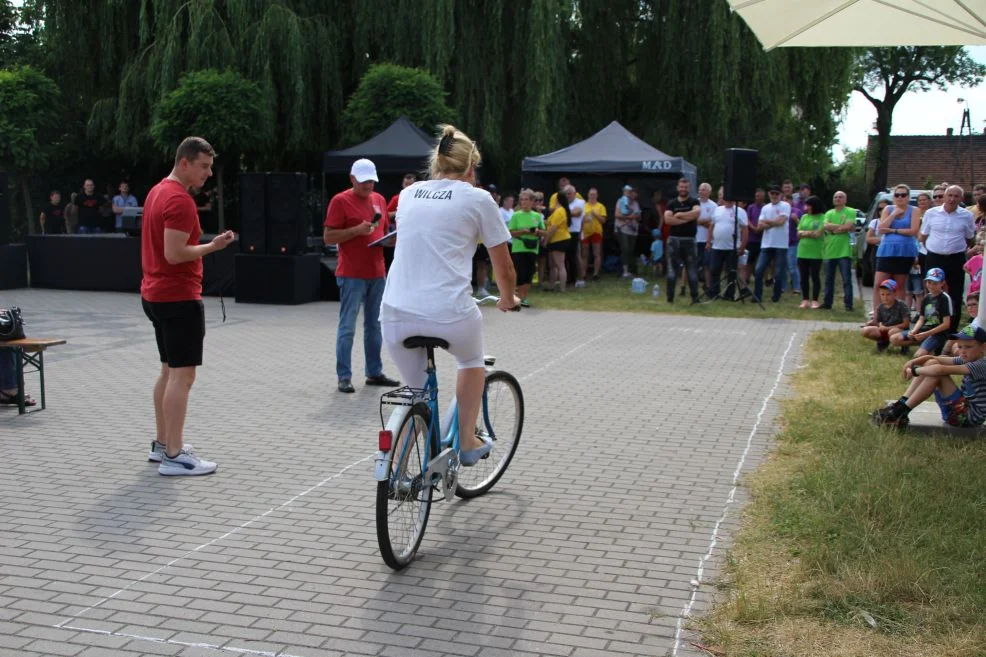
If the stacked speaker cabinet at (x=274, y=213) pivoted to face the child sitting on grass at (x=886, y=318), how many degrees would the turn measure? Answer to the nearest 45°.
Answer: approximately 45° to its left

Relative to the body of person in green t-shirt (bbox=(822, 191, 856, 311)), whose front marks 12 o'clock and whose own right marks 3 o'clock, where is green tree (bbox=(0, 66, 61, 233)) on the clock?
The green tree is roughly at 3 o'clock from the person in green t-shirt.

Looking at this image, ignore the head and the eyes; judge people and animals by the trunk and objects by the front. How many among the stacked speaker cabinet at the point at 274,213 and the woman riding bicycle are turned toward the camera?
1

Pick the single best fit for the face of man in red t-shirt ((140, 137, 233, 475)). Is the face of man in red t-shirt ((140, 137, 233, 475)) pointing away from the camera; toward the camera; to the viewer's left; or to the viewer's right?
to the viewer's right

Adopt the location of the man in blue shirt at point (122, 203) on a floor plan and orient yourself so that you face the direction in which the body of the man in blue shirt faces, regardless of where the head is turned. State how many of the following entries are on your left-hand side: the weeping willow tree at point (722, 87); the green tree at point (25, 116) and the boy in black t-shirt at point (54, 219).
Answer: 1

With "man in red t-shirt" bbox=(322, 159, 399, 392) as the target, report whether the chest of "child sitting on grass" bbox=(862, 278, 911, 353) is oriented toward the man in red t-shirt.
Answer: yes

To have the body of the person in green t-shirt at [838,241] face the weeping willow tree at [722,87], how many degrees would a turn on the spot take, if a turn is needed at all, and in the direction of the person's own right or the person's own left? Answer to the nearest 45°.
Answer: approximately 180°

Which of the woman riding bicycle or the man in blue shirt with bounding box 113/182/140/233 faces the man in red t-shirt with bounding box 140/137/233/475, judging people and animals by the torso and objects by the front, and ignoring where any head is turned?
the man in blue shirt

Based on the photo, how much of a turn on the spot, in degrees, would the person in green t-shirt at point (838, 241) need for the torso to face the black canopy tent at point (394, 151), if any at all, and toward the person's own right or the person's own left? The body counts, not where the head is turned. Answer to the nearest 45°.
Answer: approximately 90° to the person's own right

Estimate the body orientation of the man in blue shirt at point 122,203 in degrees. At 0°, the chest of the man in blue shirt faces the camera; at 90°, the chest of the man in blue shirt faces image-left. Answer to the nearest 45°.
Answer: approximately 0°

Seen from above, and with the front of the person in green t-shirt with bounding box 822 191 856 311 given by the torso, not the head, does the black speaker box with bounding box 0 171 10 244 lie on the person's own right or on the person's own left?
on the person's own right

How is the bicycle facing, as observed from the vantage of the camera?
facing away from the viewer and to the right of the viewer

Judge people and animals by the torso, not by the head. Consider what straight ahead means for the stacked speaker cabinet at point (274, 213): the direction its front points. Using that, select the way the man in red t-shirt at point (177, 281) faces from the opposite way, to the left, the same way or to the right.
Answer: to the left

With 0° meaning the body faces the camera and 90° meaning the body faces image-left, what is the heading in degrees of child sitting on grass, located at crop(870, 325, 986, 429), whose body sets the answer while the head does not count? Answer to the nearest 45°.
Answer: approximately 90°
